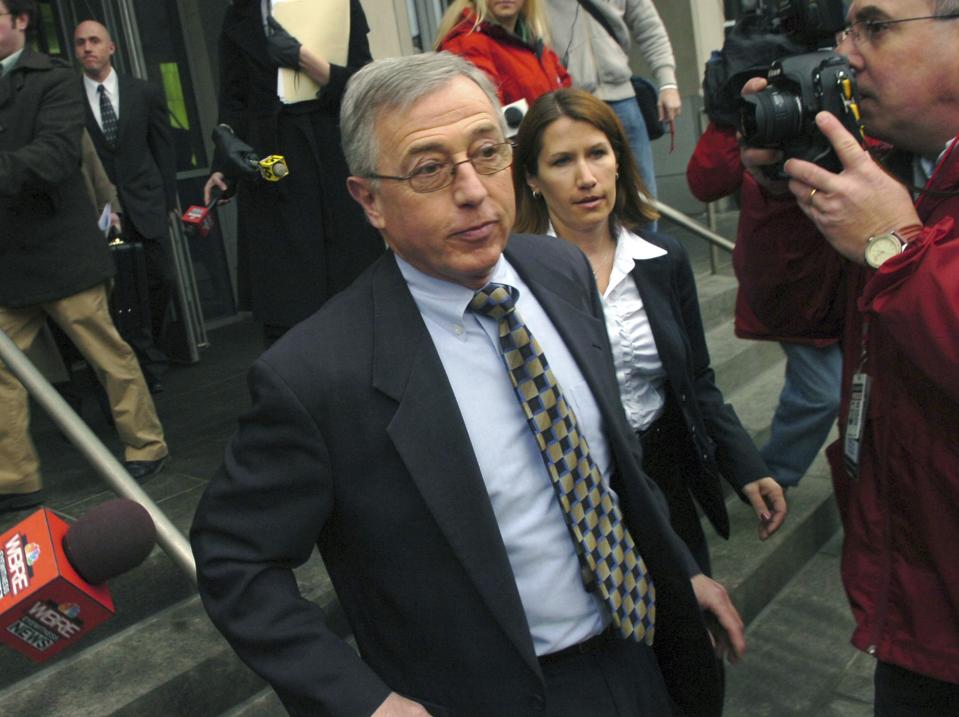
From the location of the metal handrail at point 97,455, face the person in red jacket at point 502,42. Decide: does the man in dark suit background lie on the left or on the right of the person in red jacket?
left

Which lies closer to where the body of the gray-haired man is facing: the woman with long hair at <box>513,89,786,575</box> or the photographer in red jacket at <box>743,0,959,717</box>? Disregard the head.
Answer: the photographer in red jacket

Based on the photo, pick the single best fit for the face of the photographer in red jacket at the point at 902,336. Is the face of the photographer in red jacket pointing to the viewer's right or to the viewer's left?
to the viewer's left

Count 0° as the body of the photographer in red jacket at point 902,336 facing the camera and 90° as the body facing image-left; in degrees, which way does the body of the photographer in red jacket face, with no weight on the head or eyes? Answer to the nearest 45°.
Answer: approximately 90°

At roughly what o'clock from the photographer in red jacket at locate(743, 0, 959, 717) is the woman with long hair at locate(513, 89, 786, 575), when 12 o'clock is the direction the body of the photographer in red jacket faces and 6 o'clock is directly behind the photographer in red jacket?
The woman with long hair is roughly at 2 o'clock from the photographer in red jacket.
